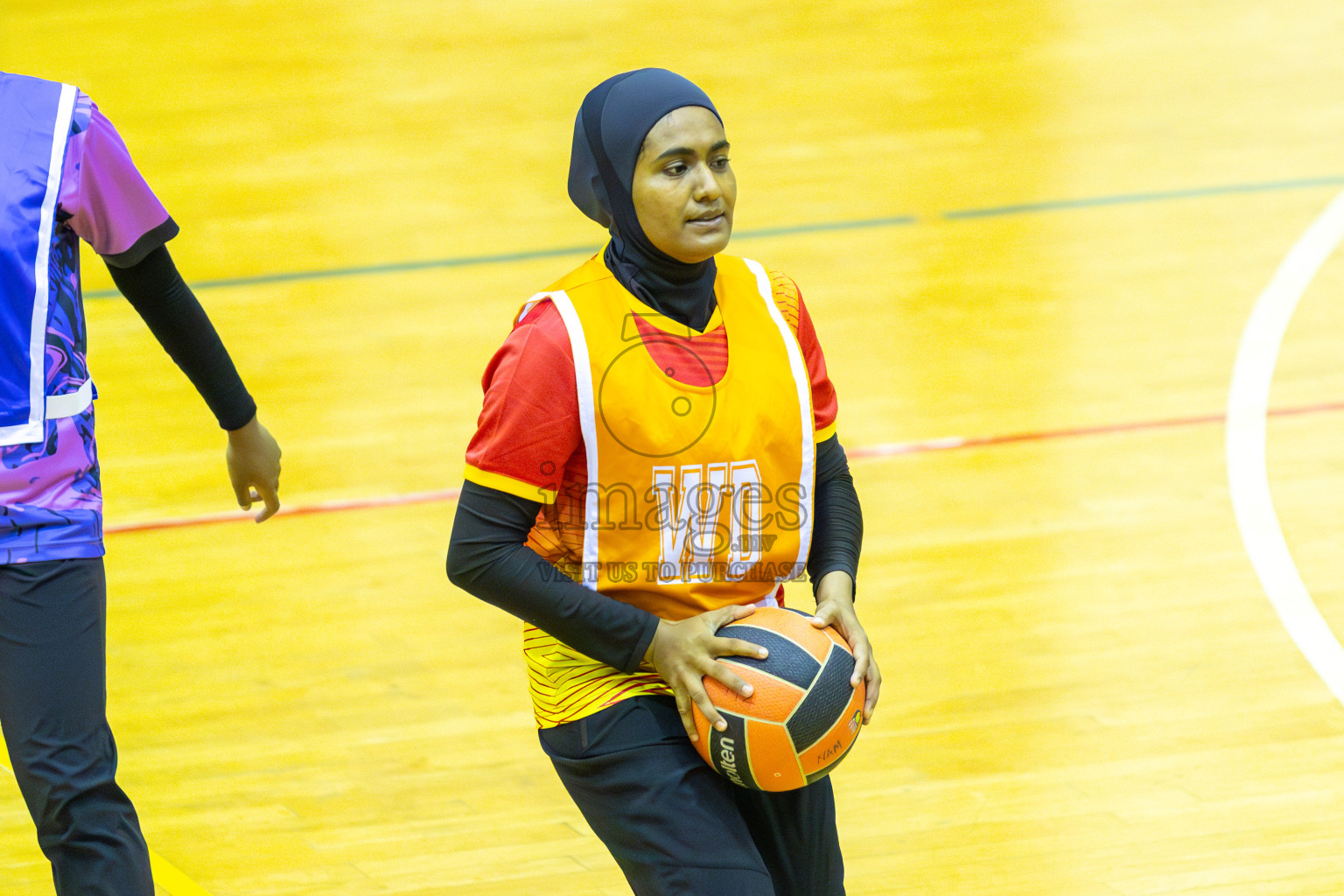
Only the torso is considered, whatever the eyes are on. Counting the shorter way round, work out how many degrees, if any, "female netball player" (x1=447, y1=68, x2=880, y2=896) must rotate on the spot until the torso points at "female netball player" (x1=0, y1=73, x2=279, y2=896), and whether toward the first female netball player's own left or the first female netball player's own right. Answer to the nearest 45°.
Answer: approximately 135° to the first female netball player's own right

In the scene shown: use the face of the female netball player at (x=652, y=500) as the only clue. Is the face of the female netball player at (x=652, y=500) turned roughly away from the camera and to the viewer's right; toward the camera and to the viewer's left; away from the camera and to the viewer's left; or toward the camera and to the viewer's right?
toward the camera and to the viewer's right

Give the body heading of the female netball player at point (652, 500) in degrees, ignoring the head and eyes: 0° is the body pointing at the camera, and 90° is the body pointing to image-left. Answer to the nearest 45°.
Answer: approximately 315°
